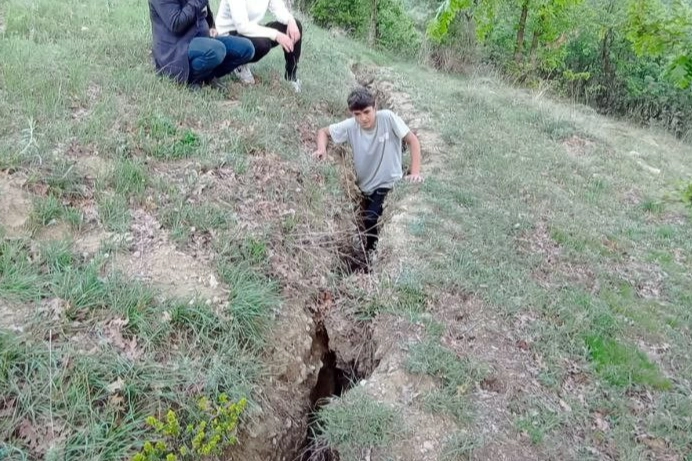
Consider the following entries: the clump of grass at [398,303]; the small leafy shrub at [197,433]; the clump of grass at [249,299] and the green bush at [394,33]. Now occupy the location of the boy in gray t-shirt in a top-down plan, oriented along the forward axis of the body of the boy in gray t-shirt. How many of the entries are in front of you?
3

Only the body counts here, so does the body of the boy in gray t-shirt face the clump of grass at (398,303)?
yes

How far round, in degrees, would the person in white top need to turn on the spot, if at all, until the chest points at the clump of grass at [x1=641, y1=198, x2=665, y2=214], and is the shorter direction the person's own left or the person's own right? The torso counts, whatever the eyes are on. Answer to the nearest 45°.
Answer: approximately 45° to the person's own left

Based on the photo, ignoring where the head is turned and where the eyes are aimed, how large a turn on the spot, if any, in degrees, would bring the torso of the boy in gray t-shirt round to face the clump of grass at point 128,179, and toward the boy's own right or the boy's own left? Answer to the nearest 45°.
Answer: approximately 45° to the boy's own right

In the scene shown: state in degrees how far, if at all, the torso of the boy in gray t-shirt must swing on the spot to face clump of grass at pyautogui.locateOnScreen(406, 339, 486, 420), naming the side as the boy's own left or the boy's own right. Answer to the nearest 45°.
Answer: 0° — they already face it

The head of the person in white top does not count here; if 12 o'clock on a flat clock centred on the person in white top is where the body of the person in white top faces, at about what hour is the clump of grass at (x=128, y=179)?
The clump of grass is roughly at 2 o'clock from the person in white top.

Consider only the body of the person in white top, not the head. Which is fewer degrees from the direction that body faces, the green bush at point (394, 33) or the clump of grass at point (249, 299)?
the clump of grass

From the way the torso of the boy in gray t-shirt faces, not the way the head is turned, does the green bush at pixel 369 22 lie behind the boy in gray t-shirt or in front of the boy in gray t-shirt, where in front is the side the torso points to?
behind

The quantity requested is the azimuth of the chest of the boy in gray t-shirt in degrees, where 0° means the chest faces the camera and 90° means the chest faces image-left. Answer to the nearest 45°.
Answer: approximately 0°

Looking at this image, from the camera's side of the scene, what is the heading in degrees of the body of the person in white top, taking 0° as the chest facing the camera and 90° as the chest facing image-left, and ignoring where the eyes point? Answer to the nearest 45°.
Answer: approximately 315°

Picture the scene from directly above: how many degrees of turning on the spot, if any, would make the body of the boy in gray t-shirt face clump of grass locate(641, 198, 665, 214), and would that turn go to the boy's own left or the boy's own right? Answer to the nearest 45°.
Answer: approximately 90° to the boy's own left

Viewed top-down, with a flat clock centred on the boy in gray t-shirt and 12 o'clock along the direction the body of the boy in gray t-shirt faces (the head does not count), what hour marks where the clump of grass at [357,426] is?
The clump of grass is roughly at 12 o'clock from the boy in gray t-shirt.
